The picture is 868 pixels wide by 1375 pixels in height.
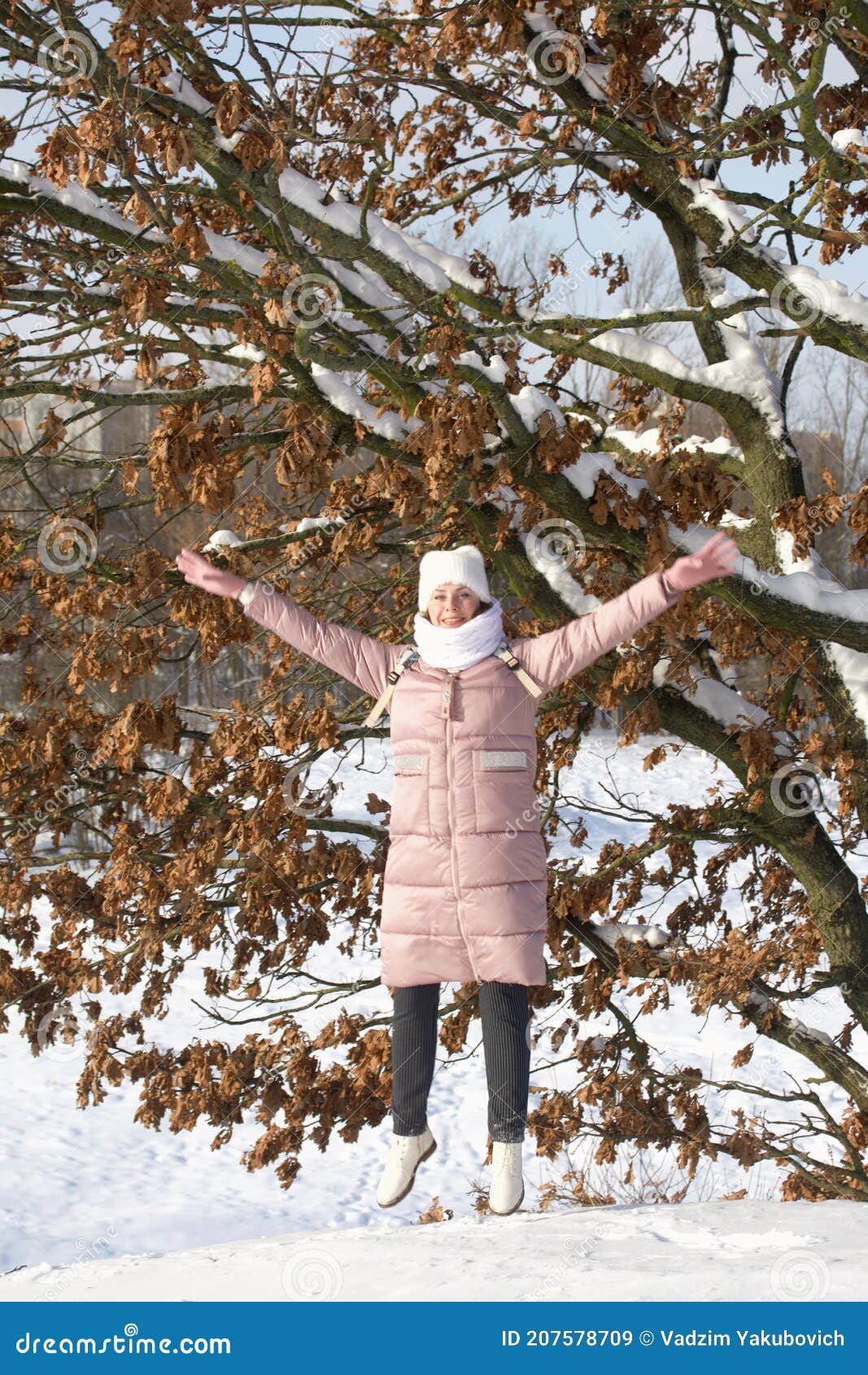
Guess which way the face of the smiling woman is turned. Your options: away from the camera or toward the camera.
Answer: toward the camera

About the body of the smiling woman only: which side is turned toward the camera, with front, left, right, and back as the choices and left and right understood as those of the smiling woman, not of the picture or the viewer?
front
